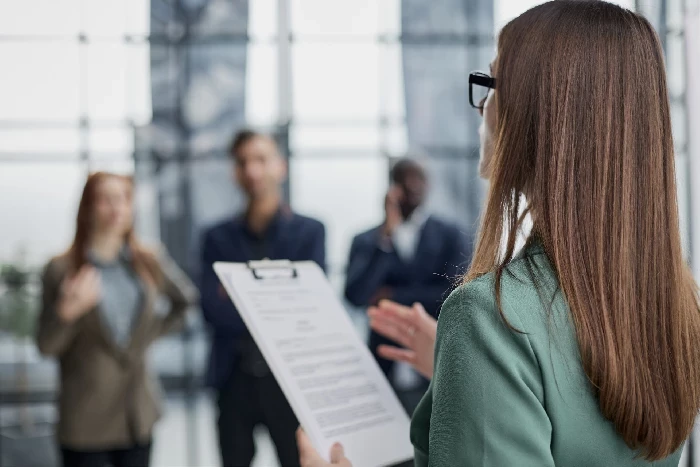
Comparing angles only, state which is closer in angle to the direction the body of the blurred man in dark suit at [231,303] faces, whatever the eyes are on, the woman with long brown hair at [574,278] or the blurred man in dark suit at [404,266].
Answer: the woman with long brown hair

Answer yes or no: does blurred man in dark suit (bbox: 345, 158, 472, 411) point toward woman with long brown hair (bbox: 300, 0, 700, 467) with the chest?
yes

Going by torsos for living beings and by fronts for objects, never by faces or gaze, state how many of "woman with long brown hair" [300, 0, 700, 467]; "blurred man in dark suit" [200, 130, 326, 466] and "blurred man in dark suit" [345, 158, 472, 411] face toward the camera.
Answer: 2

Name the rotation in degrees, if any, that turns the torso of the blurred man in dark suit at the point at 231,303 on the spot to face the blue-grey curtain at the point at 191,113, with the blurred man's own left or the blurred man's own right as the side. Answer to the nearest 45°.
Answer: approximately 180°

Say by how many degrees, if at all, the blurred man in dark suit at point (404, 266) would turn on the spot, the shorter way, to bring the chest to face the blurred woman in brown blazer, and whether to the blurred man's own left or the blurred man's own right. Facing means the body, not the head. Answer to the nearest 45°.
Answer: approximately 45° to the blurred man's own right

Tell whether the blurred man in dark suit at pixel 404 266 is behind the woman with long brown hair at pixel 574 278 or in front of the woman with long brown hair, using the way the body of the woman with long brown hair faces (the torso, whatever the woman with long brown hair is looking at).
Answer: in front

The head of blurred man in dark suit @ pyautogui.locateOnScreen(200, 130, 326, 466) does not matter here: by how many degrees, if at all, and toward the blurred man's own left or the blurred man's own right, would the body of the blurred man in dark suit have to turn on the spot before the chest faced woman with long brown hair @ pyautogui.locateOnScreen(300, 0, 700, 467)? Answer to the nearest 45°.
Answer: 0° — they already face them

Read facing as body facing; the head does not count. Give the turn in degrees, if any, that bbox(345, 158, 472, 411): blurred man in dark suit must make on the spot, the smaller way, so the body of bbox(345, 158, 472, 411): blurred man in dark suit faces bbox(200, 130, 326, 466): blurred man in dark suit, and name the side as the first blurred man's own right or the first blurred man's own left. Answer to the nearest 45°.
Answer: approximately 45° to the first blurred man's own right

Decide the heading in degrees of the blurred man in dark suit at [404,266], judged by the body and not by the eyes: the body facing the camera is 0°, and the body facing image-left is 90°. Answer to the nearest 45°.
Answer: approximately 0°

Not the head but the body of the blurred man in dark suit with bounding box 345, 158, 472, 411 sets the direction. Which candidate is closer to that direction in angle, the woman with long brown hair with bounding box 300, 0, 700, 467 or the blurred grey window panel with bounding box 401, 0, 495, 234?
the woman with long brown hair

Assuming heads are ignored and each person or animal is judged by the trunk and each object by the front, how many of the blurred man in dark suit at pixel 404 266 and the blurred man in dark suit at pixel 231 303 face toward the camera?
2

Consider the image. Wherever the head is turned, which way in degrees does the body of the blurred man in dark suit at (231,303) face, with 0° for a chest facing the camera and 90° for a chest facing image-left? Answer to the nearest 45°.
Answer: approximately 0°
